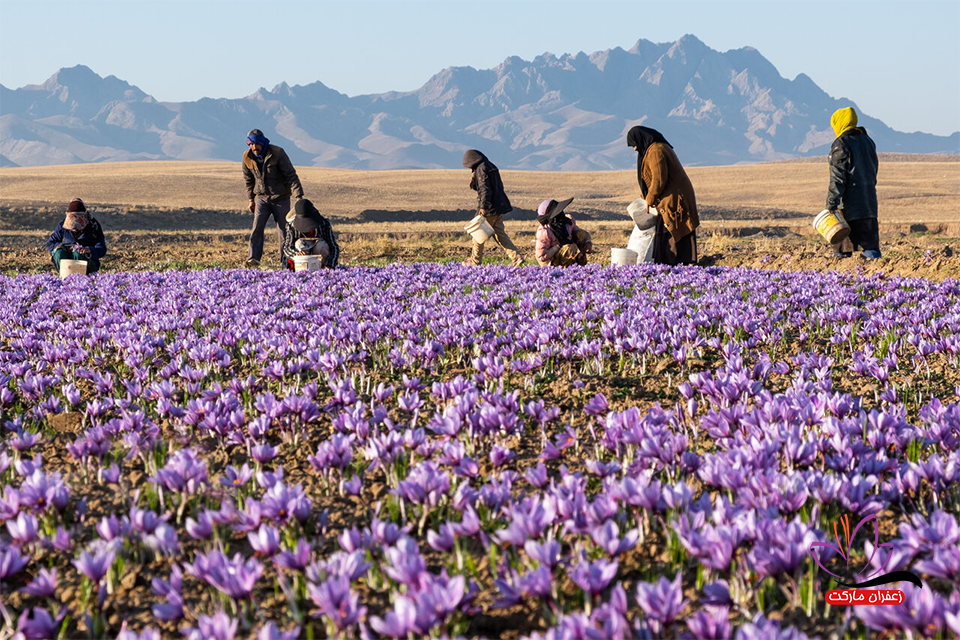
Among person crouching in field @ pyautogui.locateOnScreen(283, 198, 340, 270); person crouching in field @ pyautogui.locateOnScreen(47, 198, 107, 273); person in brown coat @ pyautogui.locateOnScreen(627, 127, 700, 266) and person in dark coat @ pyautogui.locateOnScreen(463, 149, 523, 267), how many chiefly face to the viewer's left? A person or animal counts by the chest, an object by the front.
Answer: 2

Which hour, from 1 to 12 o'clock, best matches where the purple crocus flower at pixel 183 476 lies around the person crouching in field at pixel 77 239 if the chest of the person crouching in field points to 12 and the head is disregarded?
The purple crocus flower is roughly at 12 o'clock from the person crouching in field.

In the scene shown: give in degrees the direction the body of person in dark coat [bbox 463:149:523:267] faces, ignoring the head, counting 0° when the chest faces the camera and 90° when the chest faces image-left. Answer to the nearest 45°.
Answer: approximately 90°

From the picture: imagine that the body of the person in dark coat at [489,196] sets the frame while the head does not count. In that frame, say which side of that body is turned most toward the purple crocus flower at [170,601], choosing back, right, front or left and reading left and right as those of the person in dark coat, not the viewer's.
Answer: left

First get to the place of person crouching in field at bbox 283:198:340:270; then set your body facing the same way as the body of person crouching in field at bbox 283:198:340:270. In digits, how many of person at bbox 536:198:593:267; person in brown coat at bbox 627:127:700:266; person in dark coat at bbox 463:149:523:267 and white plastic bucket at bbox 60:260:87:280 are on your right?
1

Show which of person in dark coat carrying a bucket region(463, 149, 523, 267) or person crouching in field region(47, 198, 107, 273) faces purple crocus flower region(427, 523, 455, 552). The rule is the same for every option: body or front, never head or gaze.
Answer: the person crouching in field

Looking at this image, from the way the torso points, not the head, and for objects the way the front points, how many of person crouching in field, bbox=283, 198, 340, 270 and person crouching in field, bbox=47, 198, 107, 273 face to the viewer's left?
0

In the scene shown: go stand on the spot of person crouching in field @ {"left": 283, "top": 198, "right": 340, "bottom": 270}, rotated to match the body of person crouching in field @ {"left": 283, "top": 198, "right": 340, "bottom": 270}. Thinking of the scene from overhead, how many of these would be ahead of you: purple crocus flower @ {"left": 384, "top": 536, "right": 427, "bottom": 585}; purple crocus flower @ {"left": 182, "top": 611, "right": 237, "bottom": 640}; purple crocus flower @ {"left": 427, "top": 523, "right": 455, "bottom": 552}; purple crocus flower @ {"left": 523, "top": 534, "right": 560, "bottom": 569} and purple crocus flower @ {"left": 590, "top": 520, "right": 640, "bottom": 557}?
5

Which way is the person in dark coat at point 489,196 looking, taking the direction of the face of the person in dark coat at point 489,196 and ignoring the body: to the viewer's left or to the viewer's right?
to the viewer's left

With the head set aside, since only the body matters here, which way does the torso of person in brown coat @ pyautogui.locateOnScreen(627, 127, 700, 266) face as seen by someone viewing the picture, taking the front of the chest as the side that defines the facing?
to the viewer's left

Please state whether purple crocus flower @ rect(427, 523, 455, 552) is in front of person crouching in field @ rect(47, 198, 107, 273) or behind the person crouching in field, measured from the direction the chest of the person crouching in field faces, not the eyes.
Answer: in front

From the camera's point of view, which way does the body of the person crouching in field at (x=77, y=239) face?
toward the camera

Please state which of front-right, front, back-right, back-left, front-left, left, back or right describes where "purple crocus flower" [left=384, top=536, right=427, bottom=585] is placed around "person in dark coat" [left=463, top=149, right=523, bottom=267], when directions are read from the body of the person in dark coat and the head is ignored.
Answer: left

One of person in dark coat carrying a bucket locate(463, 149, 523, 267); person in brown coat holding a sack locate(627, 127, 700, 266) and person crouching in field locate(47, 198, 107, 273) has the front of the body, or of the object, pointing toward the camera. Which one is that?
the person crouching in field

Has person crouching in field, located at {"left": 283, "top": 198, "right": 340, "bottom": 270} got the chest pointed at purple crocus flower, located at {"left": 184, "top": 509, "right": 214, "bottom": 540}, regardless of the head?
yes

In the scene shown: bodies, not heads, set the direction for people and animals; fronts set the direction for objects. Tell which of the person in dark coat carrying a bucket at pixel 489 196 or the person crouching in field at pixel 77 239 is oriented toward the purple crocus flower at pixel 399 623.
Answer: the person crouching in field

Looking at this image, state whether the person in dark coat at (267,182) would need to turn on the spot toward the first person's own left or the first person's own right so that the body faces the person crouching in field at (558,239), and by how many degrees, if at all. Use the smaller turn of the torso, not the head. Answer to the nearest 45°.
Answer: approximately 135° to the first person's own left

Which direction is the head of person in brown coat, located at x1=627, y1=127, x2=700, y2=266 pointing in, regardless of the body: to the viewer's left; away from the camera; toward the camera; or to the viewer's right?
to the viewer's left
